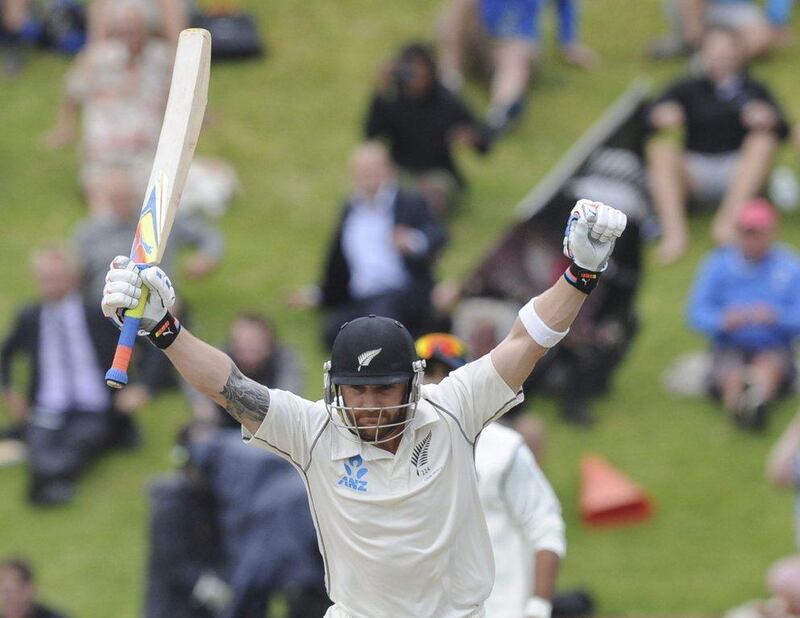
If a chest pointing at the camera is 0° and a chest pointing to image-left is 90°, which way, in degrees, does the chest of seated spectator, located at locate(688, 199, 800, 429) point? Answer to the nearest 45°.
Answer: approximately 0°

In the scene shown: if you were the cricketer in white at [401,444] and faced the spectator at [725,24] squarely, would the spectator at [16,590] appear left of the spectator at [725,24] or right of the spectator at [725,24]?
left

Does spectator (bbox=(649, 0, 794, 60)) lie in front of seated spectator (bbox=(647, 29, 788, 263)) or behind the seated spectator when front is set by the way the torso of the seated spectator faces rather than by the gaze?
behind

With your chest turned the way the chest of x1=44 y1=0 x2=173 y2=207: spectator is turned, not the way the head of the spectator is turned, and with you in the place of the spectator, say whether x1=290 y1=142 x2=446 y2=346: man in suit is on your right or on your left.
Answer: on your left

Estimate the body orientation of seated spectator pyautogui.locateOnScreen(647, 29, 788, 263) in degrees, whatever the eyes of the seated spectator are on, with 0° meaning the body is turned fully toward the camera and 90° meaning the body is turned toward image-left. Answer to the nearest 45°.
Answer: approximately 0°

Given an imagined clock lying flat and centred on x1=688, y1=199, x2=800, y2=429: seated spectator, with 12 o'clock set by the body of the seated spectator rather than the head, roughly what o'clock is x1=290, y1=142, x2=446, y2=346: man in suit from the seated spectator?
The man in suit is roughly at 3 o'clock from the seated spectator.

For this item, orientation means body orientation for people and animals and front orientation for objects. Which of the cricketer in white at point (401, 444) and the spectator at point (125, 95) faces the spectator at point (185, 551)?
the spectator at point (125, 95)

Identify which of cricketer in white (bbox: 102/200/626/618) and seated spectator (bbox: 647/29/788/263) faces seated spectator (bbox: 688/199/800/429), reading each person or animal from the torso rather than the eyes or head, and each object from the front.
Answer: seated spectator (bbox: 647/29/788/263)

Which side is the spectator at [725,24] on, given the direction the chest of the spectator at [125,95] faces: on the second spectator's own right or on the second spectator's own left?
on the second spectator's own left
